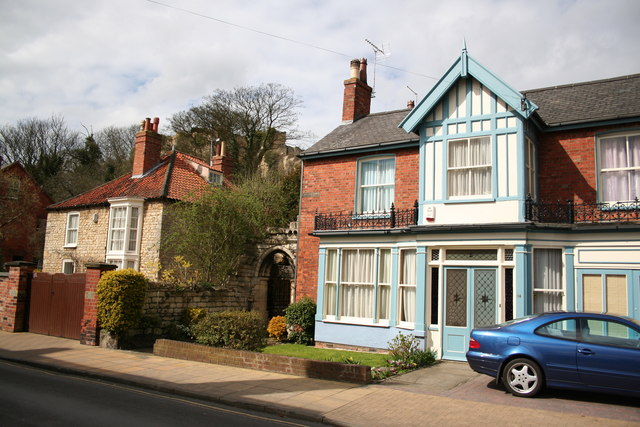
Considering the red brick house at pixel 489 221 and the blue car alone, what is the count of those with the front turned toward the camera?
1

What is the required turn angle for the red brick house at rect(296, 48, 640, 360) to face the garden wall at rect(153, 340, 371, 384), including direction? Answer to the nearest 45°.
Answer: approximately 45° to its right

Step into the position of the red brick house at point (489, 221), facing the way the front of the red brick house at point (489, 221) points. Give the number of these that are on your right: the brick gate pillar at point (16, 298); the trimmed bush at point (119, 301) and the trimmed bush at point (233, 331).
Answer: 3

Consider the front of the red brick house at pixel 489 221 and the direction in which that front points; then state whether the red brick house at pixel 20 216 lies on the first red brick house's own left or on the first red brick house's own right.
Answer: on the first red brick house's own right

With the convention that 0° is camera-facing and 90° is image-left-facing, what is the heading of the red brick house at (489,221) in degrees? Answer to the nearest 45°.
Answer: approximately 0°

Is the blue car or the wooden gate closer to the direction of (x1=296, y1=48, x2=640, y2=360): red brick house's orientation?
the blue car
